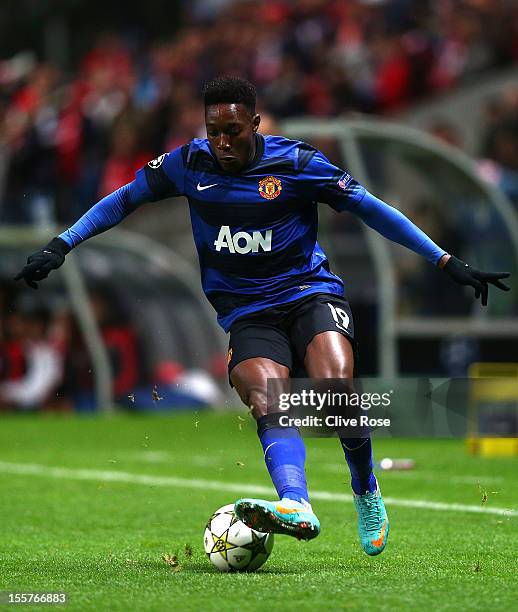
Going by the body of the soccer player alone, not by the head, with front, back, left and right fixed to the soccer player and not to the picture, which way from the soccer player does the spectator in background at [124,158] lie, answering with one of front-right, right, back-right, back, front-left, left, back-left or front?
back

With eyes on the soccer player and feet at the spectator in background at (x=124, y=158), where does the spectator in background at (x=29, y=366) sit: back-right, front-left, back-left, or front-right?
front-right

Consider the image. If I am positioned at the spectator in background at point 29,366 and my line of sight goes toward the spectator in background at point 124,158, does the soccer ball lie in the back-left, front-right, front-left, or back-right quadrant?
back-right

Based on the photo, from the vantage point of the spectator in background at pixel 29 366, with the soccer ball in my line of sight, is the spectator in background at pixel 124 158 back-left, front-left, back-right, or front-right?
back-left

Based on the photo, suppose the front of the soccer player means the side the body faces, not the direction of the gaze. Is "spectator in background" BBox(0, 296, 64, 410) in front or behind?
behind

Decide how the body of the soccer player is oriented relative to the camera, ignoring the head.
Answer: toward the camera
